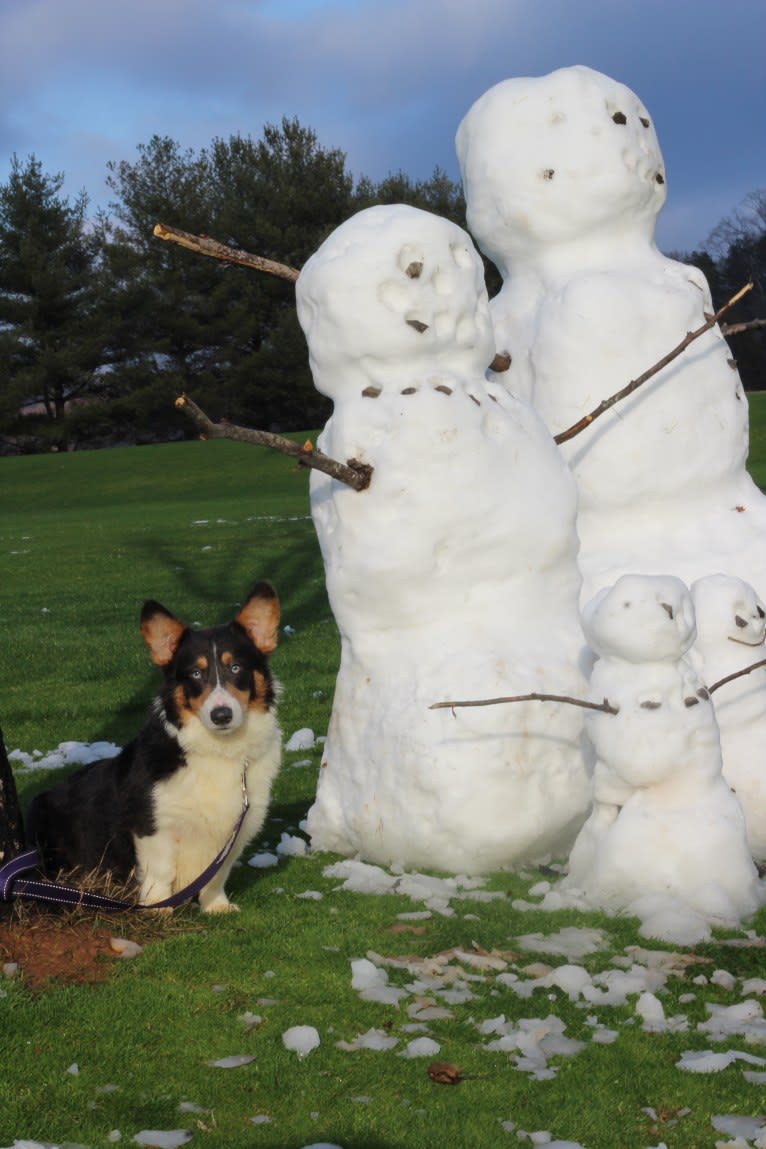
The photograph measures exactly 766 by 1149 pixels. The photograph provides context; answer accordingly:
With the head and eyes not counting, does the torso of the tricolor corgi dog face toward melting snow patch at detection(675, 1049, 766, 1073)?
yes

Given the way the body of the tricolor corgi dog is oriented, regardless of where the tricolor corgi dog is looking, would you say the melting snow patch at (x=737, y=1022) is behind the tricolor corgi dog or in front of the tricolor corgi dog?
in front

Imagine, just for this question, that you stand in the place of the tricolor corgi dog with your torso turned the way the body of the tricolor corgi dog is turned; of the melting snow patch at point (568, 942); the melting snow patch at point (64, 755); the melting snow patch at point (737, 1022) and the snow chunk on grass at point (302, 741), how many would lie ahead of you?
2

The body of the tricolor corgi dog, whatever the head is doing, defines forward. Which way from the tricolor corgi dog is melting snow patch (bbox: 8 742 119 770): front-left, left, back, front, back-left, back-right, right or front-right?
back-left

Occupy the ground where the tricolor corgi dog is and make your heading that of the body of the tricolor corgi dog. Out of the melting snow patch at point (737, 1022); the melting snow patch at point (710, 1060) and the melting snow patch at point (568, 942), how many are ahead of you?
3

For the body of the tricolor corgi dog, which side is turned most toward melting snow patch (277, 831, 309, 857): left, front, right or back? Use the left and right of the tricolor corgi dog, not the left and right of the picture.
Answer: left

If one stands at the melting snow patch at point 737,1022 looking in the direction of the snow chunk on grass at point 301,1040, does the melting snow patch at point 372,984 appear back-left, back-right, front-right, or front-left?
front-right

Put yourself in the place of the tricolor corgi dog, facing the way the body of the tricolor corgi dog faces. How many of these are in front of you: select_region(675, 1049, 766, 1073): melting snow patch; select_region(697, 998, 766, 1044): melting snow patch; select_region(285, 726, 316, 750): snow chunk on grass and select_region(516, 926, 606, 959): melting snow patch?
3

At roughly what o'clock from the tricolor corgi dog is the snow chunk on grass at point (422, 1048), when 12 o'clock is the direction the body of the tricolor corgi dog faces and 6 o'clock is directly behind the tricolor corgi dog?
The snow chunk on grass is roughly at 1 o'clock from the tricolor corgi dog.

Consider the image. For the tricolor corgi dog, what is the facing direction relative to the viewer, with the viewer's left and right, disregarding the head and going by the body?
facing the viewer and to the right of the viewer

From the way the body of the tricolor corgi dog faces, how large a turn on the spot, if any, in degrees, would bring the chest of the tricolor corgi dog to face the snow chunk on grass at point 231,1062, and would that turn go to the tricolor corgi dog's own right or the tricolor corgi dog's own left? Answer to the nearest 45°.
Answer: approximately 45° to the tricolor corgi dog's own right

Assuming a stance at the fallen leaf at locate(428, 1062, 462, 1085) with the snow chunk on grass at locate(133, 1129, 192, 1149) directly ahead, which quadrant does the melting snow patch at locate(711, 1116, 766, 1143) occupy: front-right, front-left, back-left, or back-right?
back-left

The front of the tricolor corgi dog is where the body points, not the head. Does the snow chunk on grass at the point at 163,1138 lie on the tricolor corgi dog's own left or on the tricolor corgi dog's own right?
on the tricolor corgi dog's own right

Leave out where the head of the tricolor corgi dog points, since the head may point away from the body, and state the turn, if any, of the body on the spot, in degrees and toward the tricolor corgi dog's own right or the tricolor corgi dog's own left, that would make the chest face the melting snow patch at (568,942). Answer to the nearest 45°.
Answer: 0° — it already faces it

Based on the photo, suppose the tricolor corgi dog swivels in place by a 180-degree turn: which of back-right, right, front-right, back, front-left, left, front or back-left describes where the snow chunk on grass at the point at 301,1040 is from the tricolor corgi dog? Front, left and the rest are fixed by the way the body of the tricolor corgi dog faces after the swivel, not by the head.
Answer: back-left

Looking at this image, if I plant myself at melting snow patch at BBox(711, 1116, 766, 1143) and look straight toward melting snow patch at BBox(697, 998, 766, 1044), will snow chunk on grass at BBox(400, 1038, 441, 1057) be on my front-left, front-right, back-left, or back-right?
front-left

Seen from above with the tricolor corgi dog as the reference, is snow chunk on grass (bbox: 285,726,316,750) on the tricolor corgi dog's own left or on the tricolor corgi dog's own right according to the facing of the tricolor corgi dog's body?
on the tricolor corgi dog's own left

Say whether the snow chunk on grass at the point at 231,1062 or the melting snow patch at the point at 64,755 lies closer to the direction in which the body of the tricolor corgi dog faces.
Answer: the snow chunk on grass

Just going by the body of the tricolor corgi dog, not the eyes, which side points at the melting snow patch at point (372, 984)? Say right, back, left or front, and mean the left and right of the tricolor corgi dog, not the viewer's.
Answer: front

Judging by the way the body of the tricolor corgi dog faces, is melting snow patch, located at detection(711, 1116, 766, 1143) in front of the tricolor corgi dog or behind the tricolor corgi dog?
in front
